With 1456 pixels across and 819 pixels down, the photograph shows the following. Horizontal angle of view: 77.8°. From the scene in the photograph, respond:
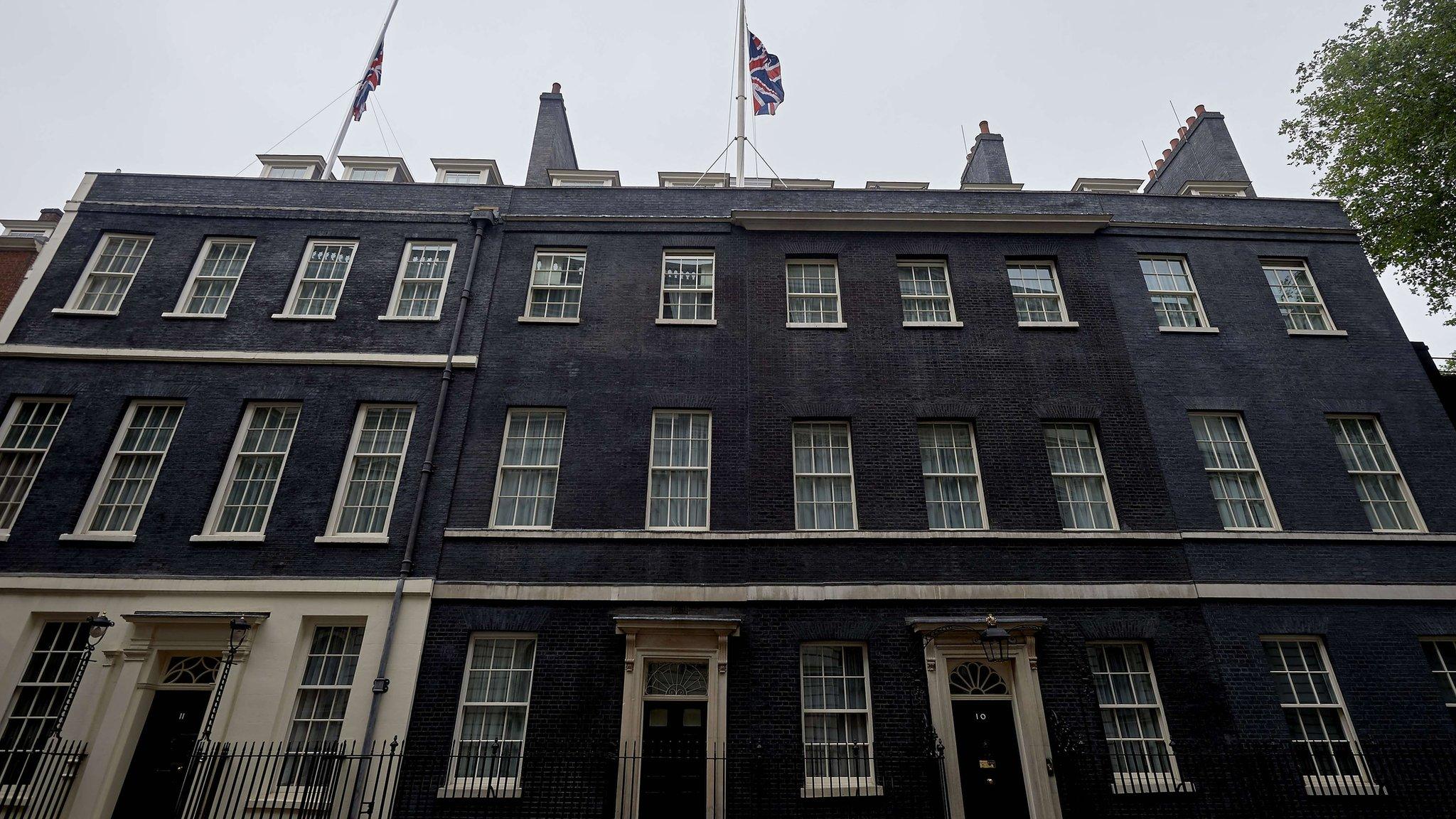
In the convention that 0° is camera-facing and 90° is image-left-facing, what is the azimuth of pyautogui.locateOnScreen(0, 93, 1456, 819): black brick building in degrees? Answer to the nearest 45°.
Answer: approximately 0°

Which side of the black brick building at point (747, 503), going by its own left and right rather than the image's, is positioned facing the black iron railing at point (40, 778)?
right

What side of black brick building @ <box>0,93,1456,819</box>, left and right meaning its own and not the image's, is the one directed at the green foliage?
left

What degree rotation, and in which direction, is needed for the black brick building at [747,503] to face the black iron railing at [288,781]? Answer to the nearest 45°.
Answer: approximately 90° to its right
